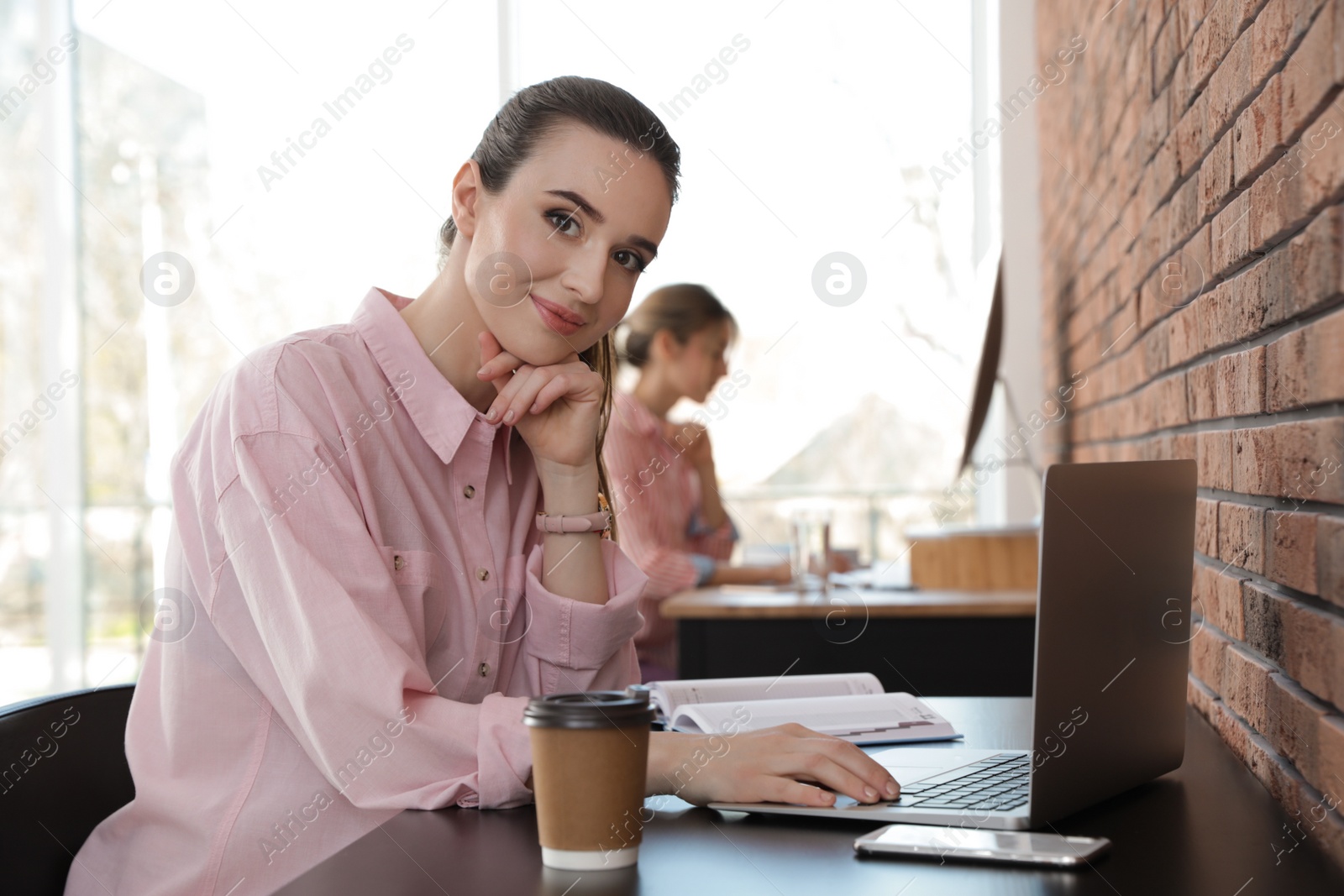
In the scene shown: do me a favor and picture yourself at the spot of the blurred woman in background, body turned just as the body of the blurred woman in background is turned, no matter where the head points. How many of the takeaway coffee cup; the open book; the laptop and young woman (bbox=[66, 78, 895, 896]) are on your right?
4

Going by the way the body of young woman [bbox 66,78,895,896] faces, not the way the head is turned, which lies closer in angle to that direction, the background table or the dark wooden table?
the dark wooden table

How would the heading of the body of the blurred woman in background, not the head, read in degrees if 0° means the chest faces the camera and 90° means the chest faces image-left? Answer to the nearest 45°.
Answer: approximately 270°

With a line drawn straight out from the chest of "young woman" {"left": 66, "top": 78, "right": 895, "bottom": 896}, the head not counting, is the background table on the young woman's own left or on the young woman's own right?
on the young woman's own left

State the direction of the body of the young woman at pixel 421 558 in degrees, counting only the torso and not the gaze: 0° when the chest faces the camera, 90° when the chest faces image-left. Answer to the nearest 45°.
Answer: approximately 315°

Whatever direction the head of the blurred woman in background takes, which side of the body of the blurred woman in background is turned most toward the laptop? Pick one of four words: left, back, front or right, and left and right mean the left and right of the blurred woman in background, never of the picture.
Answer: right

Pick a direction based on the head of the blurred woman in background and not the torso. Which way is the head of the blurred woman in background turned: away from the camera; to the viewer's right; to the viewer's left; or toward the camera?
to the viewer's right

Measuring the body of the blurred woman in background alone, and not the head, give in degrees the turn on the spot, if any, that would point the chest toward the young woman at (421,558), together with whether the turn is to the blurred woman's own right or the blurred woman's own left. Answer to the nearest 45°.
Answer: approximately 90° to the blurred woman's own right

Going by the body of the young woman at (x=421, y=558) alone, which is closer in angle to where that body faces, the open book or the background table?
the open book
